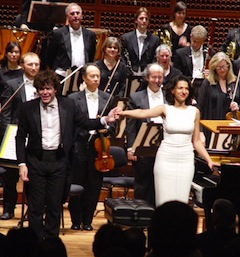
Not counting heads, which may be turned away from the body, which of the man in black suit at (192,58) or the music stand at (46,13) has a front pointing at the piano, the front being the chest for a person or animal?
the man in black suit

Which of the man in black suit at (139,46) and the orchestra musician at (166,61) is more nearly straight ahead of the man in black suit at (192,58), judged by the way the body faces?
the orchestra musician

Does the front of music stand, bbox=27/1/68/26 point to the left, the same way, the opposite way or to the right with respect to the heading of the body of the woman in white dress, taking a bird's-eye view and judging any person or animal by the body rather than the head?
the opposite way

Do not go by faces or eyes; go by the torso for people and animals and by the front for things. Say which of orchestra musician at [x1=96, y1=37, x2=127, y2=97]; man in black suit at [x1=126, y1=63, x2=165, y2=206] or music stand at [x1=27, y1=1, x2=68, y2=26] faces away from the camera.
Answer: the music stand

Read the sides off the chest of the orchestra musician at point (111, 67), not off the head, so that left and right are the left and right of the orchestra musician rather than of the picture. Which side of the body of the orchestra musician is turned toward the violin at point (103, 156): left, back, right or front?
front

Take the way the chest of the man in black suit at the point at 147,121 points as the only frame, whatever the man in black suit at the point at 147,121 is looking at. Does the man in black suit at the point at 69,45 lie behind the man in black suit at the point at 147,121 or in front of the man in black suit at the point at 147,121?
behind

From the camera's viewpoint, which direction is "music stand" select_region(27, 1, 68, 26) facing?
away from the camera

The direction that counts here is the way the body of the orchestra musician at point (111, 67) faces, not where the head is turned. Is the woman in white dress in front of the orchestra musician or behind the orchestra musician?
in front

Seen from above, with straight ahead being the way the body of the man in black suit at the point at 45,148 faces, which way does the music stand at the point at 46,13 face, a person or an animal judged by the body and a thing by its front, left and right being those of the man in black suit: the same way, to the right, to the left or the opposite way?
the opposite way

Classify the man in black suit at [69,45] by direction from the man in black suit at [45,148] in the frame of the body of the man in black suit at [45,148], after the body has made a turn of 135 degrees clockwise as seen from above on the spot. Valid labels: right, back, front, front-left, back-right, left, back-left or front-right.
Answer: front-right

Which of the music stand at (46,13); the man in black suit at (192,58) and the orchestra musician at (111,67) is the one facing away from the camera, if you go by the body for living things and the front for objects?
the music stand
